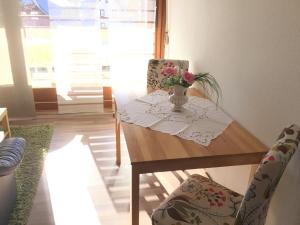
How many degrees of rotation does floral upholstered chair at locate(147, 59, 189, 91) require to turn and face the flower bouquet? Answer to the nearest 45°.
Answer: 0° — it already faces it

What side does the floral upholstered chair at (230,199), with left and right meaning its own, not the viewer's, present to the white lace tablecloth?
front

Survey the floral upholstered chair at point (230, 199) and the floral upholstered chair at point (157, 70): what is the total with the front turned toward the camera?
1

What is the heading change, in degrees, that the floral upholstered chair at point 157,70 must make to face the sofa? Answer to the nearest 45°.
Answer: approximately 45° to its right

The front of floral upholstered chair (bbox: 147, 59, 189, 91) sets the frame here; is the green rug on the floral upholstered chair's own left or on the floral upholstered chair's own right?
on the floral upholstered chair's own right

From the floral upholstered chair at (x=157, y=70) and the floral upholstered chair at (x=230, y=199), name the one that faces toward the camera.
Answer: the floral upholstered chair at (x=157, y=70)

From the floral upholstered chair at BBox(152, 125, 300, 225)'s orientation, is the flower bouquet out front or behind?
out front

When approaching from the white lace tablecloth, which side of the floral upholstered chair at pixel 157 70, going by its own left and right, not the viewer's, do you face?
front

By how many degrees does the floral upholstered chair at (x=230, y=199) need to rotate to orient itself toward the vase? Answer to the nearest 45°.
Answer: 0° — it already faces it

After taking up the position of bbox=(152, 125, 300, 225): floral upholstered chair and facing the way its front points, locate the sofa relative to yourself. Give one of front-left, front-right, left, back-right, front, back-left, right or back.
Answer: front-left

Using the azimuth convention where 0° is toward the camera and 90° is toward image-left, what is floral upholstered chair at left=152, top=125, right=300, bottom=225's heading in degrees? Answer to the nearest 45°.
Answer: approximately 135°

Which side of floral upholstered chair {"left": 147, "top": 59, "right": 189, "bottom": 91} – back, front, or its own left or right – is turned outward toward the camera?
front
